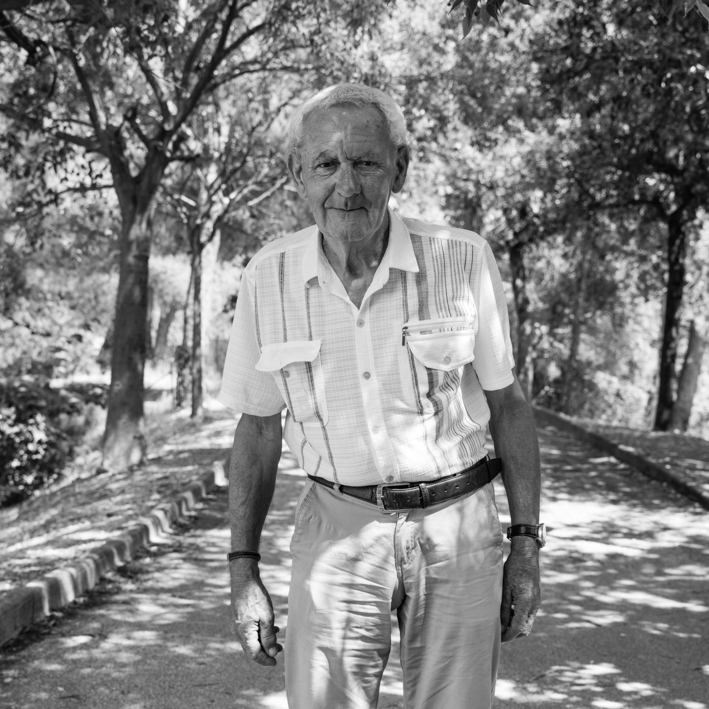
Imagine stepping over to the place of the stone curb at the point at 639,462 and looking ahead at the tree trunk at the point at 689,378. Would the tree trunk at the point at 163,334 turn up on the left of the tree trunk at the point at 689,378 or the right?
left

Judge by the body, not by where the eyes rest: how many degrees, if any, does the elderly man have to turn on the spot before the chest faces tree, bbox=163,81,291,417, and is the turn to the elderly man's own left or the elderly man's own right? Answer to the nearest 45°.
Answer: approximately 180°

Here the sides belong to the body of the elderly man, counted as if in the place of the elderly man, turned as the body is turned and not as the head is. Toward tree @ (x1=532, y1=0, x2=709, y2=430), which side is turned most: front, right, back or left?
back

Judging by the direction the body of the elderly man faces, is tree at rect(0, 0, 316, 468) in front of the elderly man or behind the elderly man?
behind

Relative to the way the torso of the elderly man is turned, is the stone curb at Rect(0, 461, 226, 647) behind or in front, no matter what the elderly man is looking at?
behind

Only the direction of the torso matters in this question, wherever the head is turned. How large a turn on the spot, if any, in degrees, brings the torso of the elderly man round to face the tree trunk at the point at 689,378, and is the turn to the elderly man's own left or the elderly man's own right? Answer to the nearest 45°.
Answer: approximately 180°

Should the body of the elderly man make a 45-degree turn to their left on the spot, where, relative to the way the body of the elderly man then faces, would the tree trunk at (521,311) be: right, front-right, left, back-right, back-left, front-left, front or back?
back-left

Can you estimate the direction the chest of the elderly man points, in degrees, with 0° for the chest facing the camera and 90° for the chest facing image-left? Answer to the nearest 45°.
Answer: approximately 0°
